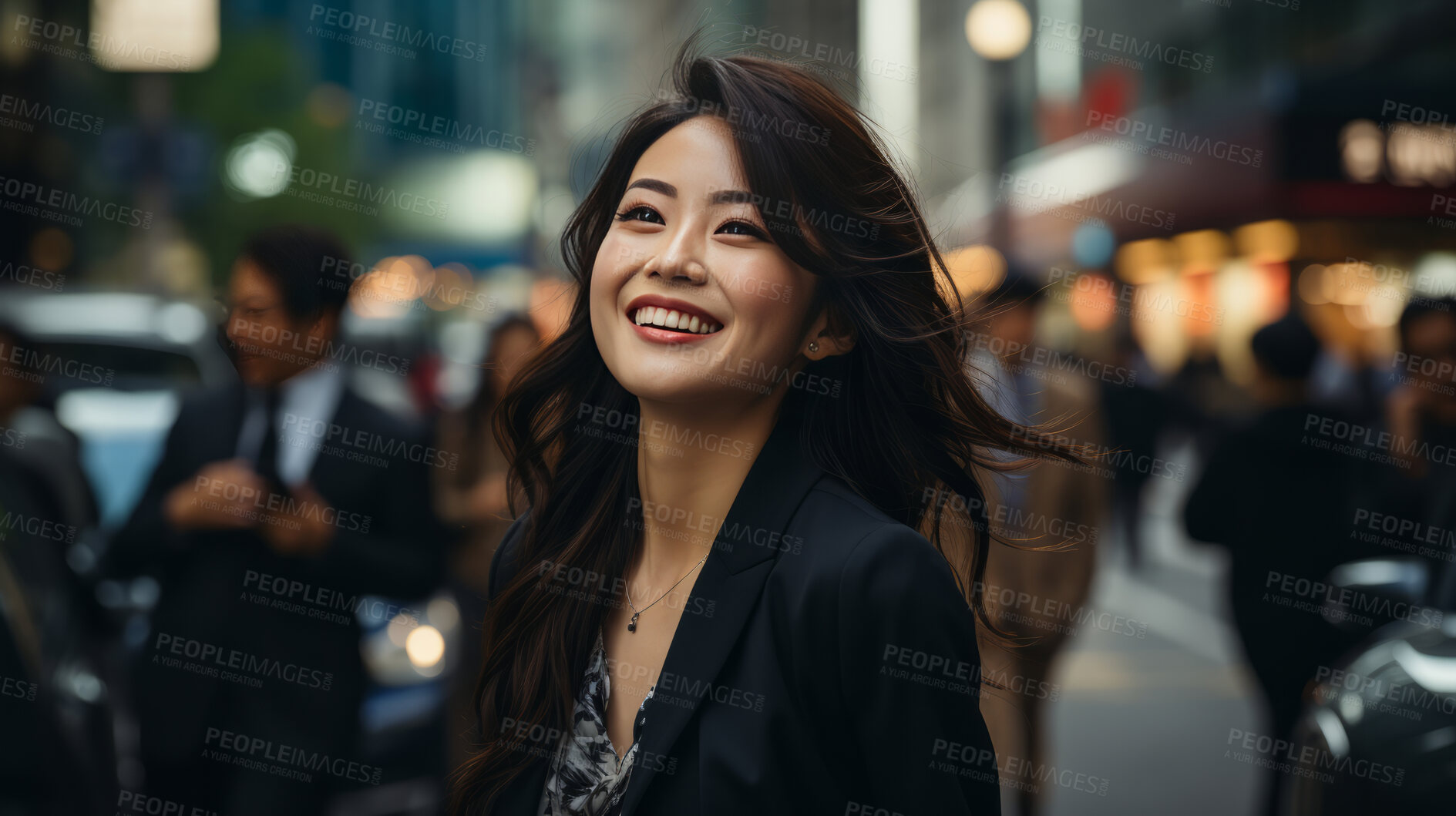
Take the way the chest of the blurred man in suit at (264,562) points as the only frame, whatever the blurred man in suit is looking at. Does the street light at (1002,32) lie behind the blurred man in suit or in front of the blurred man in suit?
behind

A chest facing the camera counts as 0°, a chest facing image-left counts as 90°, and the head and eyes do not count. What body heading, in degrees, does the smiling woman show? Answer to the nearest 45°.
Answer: approximately 45°

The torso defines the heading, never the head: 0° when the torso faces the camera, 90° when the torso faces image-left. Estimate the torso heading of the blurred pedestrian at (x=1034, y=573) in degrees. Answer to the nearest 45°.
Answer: approximately 45°

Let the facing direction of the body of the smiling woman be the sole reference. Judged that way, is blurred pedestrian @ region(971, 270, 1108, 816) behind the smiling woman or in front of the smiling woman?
behind

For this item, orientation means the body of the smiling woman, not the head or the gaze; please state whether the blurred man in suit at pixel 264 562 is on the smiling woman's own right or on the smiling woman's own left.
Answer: on the smiling woman's own right

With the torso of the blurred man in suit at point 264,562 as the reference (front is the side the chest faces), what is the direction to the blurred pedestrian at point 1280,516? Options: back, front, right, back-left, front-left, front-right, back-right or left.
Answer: back-left

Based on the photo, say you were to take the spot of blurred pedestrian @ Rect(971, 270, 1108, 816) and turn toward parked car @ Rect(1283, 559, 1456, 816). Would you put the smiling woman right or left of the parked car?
right
